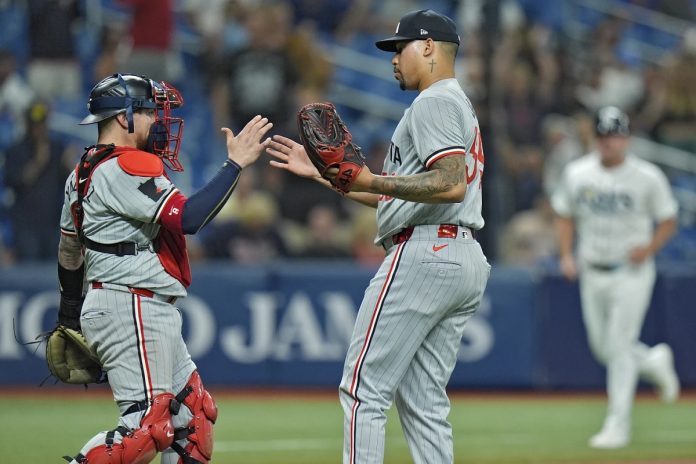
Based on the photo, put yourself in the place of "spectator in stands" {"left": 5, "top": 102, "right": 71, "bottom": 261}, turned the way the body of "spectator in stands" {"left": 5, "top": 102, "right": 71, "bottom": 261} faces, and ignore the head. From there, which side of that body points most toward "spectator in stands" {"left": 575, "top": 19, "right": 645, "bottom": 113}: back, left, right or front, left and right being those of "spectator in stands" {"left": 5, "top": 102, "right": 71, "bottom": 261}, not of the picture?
left

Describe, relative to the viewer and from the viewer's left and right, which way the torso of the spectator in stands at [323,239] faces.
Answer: facing the viewer

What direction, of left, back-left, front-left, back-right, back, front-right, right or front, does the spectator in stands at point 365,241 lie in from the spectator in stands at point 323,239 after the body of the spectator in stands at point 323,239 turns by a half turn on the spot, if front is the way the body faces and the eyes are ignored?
right

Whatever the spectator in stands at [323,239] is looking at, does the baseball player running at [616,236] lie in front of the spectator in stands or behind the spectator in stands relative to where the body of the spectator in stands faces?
in front

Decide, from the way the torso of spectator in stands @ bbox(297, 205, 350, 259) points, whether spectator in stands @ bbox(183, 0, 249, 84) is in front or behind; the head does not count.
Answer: behind

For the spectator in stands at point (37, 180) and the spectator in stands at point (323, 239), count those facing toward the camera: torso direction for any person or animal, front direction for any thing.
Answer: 2

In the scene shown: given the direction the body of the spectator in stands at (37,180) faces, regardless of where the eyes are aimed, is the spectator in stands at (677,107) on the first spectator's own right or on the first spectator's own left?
on the first spectator's own left

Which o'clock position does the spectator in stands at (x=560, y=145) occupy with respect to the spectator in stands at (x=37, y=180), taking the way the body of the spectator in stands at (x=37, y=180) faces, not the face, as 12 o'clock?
the spectator in stands at (x=560, y=145) is roughly at 9 o'clock from the spectator in stands at (x=37, y=180).

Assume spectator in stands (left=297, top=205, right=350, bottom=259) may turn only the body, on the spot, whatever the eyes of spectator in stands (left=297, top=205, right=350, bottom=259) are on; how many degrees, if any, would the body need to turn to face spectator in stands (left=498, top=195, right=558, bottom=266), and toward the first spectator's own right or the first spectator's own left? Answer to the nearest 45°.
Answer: approximately 90° to the first spectator's own left

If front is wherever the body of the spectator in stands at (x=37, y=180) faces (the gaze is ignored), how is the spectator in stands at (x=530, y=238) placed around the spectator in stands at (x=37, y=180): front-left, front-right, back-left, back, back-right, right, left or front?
left

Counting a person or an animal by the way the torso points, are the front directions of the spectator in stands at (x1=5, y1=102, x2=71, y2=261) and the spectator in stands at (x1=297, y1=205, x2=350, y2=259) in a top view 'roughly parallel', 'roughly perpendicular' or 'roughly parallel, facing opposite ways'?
roughly parallel

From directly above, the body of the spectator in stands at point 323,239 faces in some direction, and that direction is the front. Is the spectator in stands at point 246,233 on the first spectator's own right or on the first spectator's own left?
on the first spectator's own right

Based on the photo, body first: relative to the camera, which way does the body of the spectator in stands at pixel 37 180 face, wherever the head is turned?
toward the camera

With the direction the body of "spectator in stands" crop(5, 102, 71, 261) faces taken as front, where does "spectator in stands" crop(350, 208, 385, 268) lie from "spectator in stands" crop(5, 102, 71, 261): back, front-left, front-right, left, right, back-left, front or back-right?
left

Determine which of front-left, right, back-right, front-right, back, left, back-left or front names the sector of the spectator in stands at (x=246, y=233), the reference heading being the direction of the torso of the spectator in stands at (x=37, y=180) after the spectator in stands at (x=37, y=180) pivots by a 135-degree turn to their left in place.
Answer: front-right
